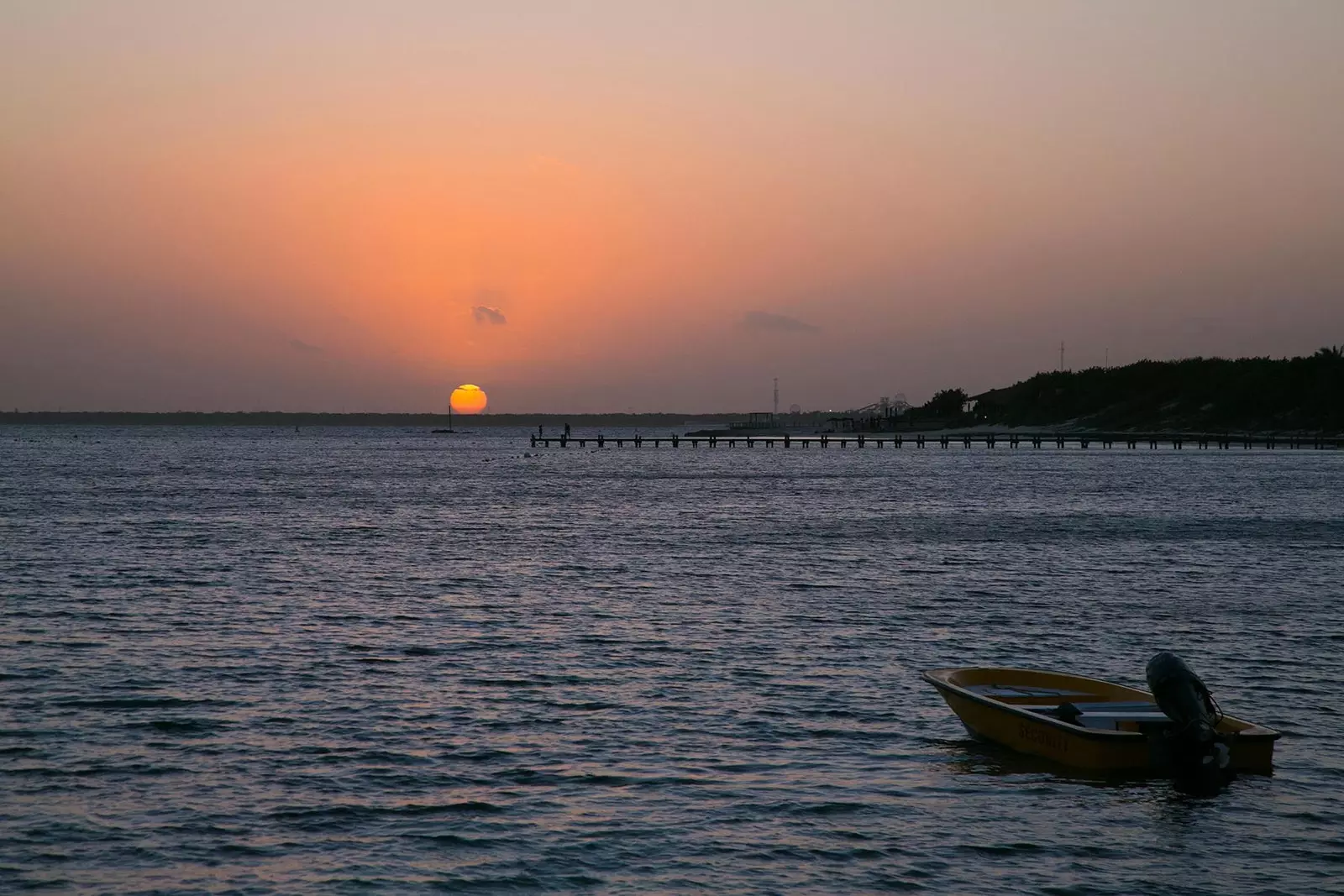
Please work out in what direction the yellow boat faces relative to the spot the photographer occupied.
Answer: facing away from the viewer and to the left of the viewer
